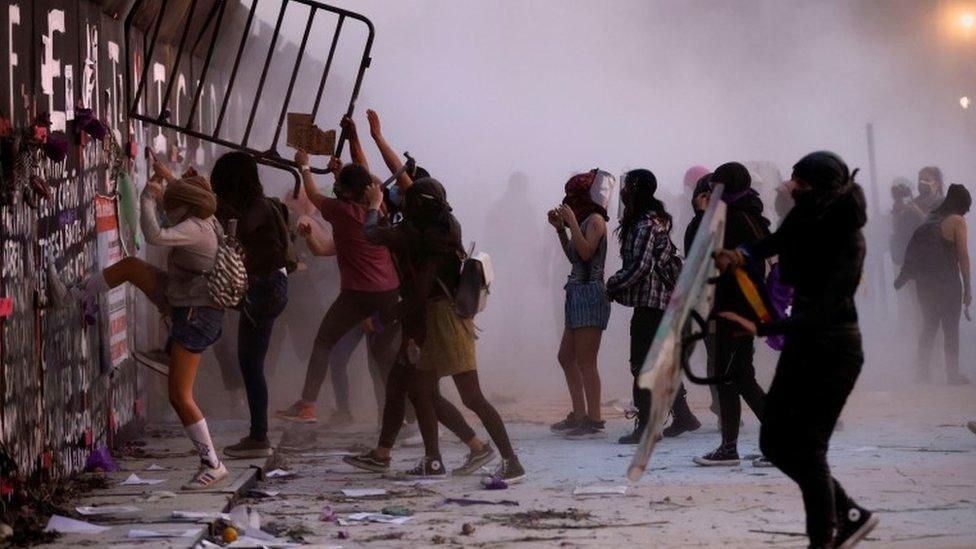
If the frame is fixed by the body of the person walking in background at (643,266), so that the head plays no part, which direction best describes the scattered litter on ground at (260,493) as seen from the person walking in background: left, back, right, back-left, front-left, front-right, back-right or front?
front-left

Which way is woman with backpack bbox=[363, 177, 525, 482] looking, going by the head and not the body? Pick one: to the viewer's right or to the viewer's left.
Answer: to the viewer's left

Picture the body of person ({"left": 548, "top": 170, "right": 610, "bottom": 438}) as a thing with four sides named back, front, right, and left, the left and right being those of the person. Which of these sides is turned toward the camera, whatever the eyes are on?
left

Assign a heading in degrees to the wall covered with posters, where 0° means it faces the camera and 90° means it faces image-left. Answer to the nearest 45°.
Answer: approximately 315°

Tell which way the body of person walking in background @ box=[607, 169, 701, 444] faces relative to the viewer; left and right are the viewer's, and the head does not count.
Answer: facing to the left of the viewer

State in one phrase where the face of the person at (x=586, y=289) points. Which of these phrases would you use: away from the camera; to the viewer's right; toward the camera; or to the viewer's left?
to the viewer's left

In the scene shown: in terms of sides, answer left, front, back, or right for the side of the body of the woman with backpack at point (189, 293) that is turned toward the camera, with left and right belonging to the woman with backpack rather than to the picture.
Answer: left

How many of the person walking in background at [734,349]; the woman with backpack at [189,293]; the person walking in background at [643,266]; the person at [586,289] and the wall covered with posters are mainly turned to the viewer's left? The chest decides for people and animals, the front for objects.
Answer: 4

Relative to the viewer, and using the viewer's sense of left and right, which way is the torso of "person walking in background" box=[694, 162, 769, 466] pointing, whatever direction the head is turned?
facing to the left of the viewer
